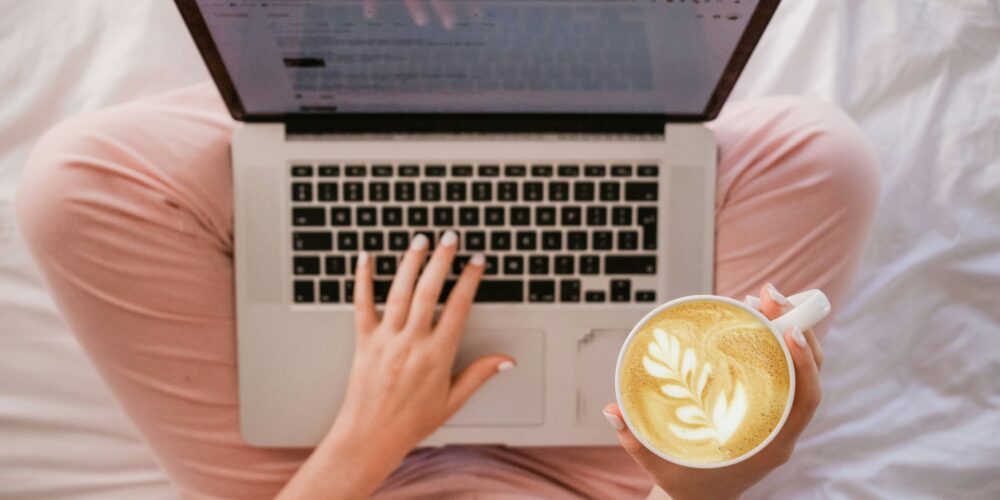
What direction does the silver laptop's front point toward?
toward the camera
